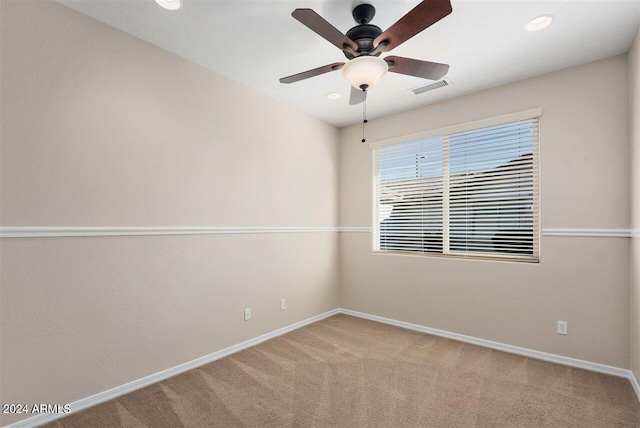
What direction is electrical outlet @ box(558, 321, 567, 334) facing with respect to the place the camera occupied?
facing the viewer

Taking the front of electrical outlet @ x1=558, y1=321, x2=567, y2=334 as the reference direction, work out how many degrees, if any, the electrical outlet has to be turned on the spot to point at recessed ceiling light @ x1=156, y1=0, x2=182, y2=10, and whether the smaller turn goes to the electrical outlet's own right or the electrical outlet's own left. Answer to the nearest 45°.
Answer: approximately 45° to the electrical outlet's own right

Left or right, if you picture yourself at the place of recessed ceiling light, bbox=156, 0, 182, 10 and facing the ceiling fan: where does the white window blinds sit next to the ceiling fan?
left

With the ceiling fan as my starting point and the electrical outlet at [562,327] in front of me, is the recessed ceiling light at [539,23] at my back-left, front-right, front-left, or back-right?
front-right

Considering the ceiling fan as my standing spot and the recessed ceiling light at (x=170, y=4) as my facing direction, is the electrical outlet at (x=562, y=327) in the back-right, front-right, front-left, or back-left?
back-right

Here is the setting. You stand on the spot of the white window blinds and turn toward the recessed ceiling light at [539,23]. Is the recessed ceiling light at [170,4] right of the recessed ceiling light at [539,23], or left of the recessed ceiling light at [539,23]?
right
